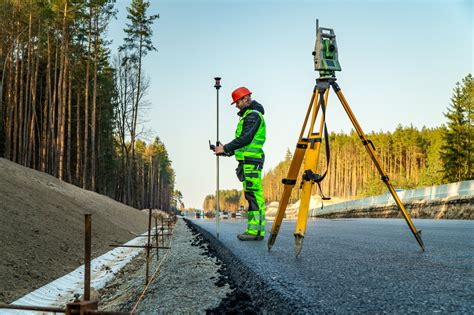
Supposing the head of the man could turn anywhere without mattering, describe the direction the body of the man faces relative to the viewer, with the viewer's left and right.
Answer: facing to the left of the viewer
